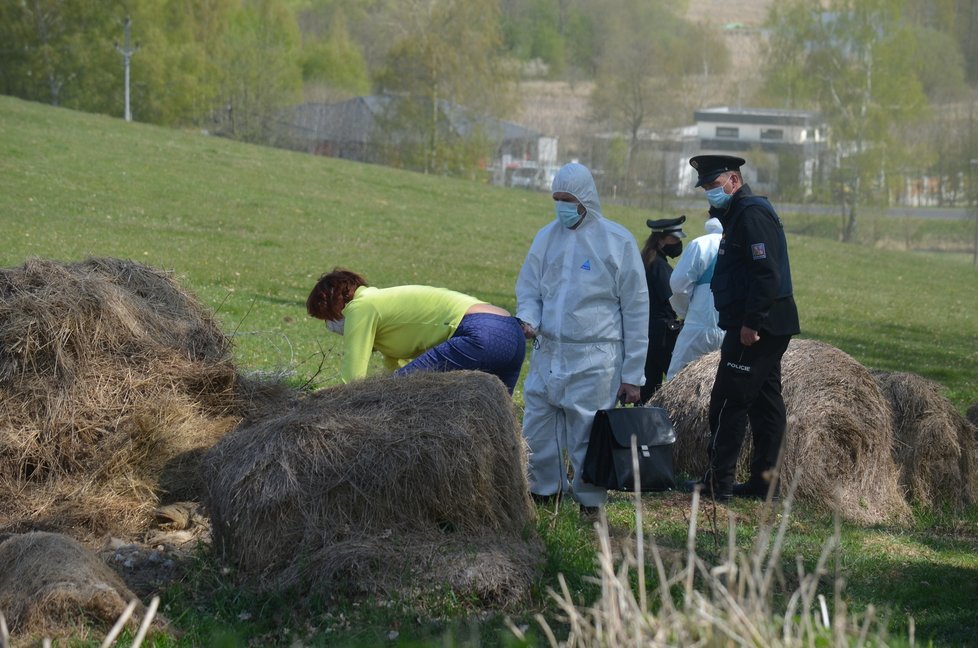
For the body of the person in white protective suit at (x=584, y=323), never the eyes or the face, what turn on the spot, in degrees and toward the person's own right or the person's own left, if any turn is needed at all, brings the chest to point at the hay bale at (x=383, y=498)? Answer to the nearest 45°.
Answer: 0° — they already face it

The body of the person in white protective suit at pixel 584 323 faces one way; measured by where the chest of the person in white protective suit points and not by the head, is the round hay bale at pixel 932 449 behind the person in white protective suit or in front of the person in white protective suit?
behind

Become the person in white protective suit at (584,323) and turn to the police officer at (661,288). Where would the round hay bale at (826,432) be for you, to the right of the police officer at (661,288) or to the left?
right

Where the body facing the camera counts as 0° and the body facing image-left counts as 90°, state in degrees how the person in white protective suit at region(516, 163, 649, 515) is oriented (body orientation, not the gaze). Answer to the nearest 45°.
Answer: approximately 45°

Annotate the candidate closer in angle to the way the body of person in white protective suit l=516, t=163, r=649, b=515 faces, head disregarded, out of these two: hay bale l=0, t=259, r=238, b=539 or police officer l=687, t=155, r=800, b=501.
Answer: the hay bale

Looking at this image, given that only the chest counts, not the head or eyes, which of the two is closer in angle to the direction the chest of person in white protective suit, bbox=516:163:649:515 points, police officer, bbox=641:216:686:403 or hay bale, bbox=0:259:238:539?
the hay bale

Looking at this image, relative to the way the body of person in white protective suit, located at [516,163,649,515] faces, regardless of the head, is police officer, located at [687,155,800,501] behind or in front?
behind

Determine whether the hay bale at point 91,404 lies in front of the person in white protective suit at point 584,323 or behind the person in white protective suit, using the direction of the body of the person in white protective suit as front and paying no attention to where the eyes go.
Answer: in front
